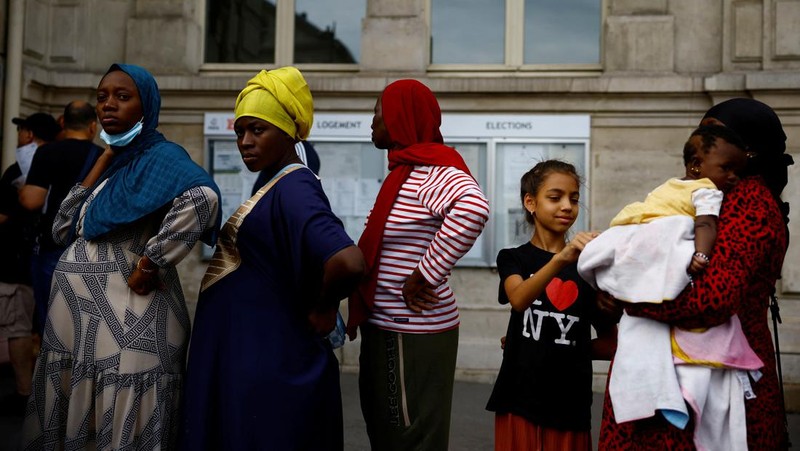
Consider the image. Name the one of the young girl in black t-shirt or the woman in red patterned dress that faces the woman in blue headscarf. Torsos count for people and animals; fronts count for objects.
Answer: the woman in red patterned dress

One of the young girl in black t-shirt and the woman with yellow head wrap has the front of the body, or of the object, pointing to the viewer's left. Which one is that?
the woman with yellow head wrap

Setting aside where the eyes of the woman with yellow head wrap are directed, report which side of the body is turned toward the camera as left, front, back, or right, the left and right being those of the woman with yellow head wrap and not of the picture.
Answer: left

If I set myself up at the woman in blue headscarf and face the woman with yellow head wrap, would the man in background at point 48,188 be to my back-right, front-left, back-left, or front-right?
back-left

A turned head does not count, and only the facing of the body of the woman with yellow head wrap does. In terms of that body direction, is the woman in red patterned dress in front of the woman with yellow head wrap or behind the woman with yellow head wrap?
behind

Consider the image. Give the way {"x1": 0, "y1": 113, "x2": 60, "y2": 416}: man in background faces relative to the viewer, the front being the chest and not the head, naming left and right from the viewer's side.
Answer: facing to the left of the viewer

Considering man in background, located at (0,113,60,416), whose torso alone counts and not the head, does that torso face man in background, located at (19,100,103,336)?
no

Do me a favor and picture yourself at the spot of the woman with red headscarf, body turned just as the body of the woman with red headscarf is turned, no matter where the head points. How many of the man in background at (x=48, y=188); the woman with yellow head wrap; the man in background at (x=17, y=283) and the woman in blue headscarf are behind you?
0

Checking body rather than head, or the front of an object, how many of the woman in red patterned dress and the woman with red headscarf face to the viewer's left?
2

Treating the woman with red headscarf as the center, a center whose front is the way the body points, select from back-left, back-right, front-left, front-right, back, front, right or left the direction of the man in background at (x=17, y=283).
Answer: front-right

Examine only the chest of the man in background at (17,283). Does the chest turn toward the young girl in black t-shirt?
no

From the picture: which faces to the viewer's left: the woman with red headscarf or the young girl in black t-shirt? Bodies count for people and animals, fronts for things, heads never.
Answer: the woman with red headscarf

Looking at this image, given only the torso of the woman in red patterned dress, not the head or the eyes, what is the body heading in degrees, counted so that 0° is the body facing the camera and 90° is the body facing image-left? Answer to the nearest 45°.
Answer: approximately 90°

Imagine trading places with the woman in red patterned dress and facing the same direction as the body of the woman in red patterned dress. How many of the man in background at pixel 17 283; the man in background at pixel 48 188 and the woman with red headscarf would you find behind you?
0

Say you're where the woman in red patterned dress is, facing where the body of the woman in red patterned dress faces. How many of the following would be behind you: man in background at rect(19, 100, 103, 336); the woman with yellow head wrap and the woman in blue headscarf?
0
